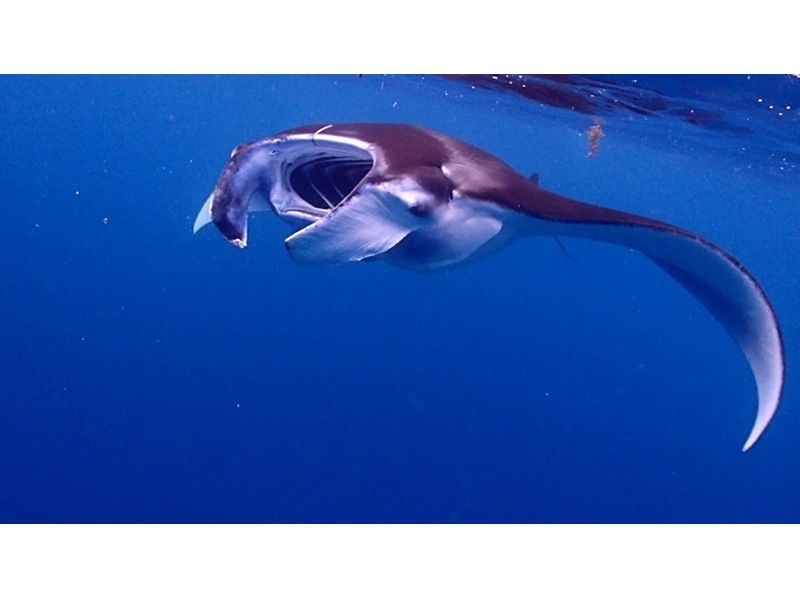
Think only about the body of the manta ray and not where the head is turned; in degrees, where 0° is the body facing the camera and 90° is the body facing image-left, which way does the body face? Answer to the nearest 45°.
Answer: approximately 45°

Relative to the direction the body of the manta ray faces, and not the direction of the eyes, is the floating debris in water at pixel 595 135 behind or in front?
behind
